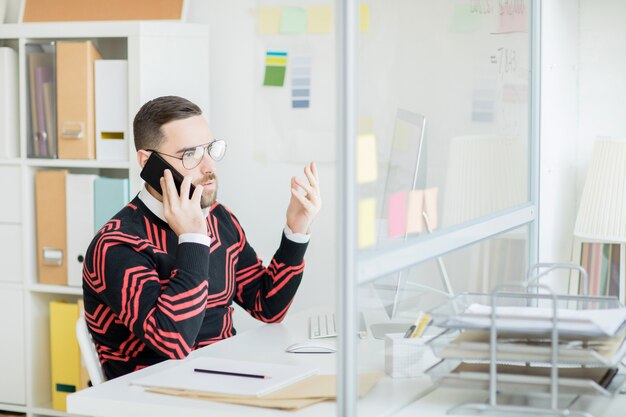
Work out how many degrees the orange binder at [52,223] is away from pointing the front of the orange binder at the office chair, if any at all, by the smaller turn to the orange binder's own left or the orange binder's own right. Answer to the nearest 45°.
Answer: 0° — it already faces it

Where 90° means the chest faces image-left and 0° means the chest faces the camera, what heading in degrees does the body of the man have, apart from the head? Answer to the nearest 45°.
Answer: approximately 315°

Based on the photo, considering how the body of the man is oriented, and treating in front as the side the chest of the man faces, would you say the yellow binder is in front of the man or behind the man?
behind

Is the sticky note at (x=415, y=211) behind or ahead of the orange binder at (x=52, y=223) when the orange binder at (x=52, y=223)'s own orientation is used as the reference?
ahead
